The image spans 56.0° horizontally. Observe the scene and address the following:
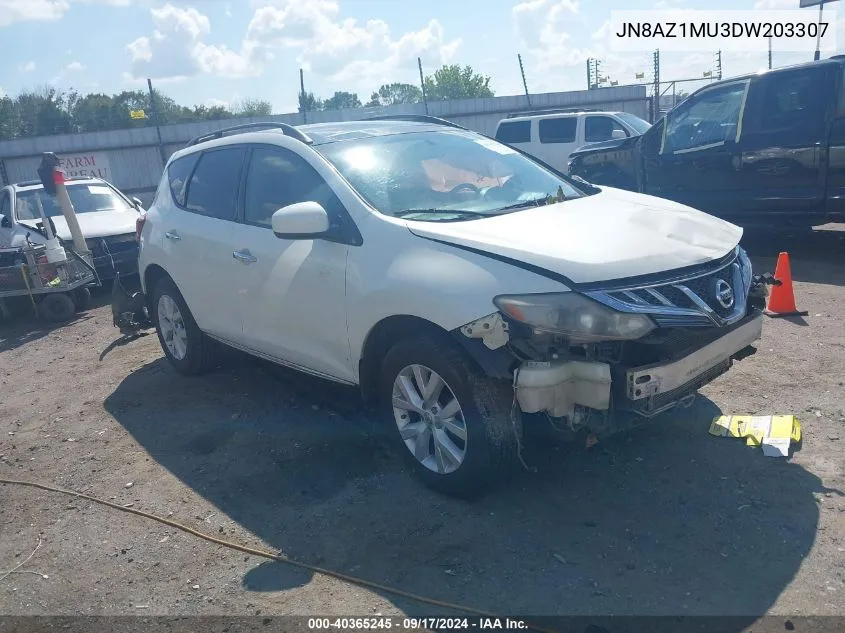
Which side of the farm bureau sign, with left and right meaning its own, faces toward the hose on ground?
front

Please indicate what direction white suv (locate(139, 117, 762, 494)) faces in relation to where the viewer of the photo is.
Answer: facing the viewer and to the right of the viewer

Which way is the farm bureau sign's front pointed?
toward the camera

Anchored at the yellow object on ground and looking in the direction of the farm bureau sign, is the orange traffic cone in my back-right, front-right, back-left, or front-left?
front-right

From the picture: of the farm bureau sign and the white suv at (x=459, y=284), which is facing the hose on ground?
the farm bureau sign

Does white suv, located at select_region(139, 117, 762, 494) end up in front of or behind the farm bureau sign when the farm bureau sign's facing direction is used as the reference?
in front

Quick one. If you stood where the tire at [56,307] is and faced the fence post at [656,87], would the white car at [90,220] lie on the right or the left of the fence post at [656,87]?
left

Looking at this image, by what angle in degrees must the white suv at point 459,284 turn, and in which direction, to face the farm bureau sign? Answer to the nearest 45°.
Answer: approximately 180°

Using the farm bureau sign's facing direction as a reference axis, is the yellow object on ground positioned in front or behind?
in front

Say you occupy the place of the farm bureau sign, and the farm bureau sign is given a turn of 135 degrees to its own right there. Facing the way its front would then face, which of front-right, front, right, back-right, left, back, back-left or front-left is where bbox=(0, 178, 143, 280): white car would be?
back-left

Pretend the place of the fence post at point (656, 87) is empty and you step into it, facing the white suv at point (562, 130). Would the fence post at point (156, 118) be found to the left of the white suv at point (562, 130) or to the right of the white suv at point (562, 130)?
right

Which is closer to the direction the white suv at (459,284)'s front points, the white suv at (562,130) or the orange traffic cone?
the orange traffic cone

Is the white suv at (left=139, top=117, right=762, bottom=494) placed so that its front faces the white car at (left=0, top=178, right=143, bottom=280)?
no

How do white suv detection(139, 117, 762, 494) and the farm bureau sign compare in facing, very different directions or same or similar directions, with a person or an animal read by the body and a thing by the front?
same or similar directions

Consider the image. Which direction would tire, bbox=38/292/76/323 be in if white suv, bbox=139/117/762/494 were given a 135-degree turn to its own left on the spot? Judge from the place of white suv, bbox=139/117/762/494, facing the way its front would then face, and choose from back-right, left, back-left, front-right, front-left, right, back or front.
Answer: front-left

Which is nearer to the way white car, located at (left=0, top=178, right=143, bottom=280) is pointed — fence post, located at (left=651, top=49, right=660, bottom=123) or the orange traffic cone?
the orange traffic cone
